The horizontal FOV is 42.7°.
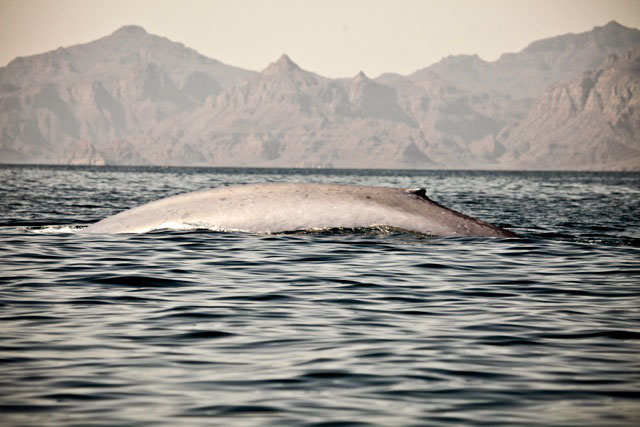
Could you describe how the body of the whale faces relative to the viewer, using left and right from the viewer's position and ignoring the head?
facing to the left of the viewer
